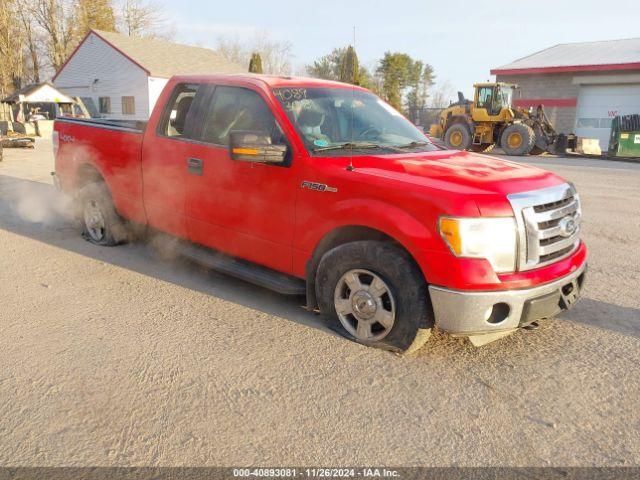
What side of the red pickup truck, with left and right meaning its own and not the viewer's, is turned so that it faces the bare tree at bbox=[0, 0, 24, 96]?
back

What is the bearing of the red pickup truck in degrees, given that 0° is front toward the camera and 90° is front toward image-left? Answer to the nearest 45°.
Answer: approximately 315°

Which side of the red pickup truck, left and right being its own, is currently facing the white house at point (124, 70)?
back

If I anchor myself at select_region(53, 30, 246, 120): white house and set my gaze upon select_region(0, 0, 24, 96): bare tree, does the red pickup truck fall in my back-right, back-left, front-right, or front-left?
back-left

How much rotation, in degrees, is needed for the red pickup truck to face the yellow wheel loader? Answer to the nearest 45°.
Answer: approximately 135° to its left

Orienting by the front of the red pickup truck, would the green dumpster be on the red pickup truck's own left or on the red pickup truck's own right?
on the red pickup truck's own left

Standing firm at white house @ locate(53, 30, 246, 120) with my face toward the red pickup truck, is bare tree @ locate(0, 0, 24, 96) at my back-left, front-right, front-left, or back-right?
back-right
